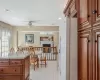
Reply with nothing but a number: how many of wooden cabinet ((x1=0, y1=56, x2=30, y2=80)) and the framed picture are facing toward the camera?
2

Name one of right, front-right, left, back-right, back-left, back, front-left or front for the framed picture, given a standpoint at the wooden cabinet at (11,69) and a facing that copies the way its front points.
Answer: back

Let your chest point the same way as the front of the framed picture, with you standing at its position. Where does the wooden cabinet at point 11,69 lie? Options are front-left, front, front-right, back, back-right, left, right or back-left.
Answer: front

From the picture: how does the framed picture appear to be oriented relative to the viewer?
toward the camera

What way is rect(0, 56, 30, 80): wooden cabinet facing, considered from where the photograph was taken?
facing the viewer
